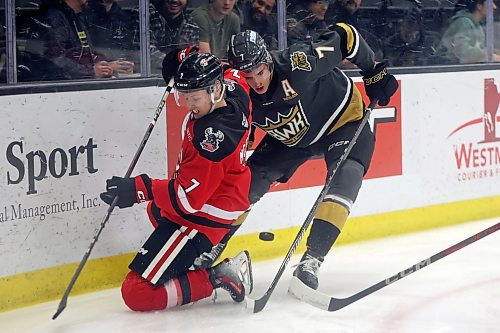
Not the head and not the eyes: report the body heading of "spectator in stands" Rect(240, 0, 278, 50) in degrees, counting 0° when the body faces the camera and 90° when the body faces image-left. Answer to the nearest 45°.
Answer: approximately 0°

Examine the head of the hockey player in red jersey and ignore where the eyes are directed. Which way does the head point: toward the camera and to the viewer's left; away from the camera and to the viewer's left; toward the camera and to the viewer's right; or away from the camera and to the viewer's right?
toward the camera and to the viewer's left

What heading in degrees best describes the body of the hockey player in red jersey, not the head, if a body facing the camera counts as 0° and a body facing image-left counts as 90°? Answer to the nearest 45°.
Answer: approximately 90°

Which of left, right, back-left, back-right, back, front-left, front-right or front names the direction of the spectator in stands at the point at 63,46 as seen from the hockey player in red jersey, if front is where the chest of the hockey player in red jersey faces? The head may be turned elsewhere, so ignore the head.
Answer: front-right

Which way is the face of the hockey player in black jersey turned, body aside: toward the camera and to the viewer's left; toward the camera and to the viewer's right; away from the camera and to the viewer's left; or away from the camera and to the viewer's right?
toward the camera and to the viewer's left

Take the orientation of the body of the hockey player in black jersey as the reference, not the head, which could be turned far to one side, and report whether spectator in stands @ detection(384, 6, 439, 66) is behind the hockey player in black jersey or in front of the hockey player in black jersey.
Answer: behind

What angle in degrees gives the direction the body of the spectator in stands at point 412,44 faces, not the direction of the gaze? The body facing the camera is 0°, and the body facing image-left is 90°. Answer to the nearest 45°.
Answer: approximately 0°

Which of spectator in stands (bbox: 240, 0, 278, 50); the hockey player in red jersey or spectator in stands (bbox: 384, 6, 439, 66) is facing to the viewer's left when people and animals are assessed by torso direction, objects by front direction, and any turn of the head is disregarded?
the hockey player in red jersey

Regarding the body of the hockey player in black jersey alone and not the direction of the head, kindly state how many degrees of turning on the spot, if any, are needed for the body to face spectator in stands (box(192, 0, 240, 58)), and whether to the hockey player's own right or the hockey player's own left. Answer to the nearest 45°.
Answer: approximately 90° to the hockey player's own right

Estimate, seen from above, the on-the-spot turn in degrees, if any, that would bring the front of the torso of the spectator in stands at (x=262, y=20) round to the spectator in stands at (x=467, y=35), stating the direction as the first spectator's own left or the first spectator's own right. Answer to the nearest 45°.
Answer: approximately 135° to the first spectator's own left

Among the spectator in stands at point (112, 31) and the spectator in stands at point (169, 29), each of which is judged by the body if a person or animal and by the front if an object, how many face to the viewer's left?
0

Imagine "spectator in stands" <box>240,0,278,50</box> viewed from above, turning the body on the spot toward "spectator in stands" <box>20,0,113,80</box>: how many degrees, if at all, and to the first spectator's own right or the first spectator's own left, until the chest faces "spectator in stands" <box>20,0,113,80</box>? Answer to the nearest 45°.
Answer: approximately 45° to the first spectator's own right
